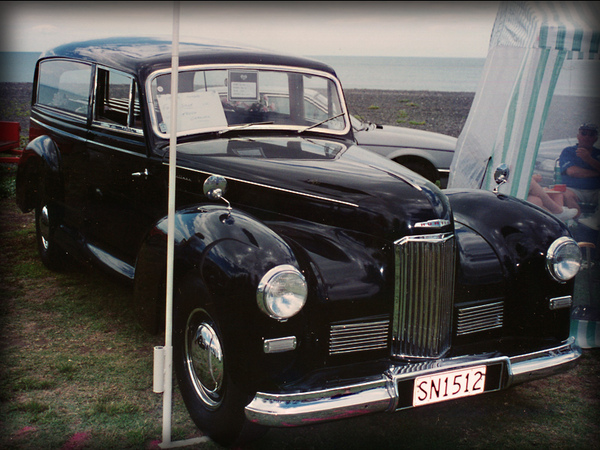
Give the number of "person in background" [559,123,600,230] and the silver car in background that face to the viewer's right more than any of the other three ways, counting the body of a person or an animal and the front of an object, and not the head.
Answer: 1

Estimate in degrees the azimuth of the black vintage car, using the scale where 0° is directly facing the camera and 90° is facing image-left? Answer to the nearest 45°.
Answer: approximately 315°

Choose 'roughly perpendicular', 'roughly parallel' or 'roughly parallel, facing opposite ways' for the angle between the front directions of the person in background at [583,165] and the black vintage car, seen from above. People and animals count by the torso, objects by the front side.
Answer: roughly perpendicular

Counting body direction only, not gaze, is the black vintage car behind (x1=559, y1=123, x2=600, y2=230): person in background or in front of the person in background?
in front

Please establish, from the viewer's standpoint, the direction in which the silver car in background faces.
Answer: facing to the right of the viewer

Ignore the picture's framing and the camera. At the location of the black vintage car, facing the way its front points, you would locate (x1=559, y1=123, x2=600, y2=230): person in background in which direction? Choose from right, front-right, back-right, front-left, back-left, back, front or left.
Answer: left

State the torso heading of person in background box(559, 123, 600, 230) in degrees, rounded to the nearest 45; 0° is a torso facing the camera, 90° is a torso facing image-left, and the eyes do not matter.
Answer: approximately 45°

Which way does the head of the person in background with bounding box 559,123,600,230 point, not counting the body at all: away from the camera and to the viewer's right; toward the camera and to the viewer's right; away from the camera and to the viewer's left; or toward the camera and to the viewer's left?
toward the camera and to the viewer's left

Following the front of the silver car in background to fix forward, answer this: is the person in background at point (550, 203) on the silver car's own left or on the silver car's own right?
on the silver car's own right
